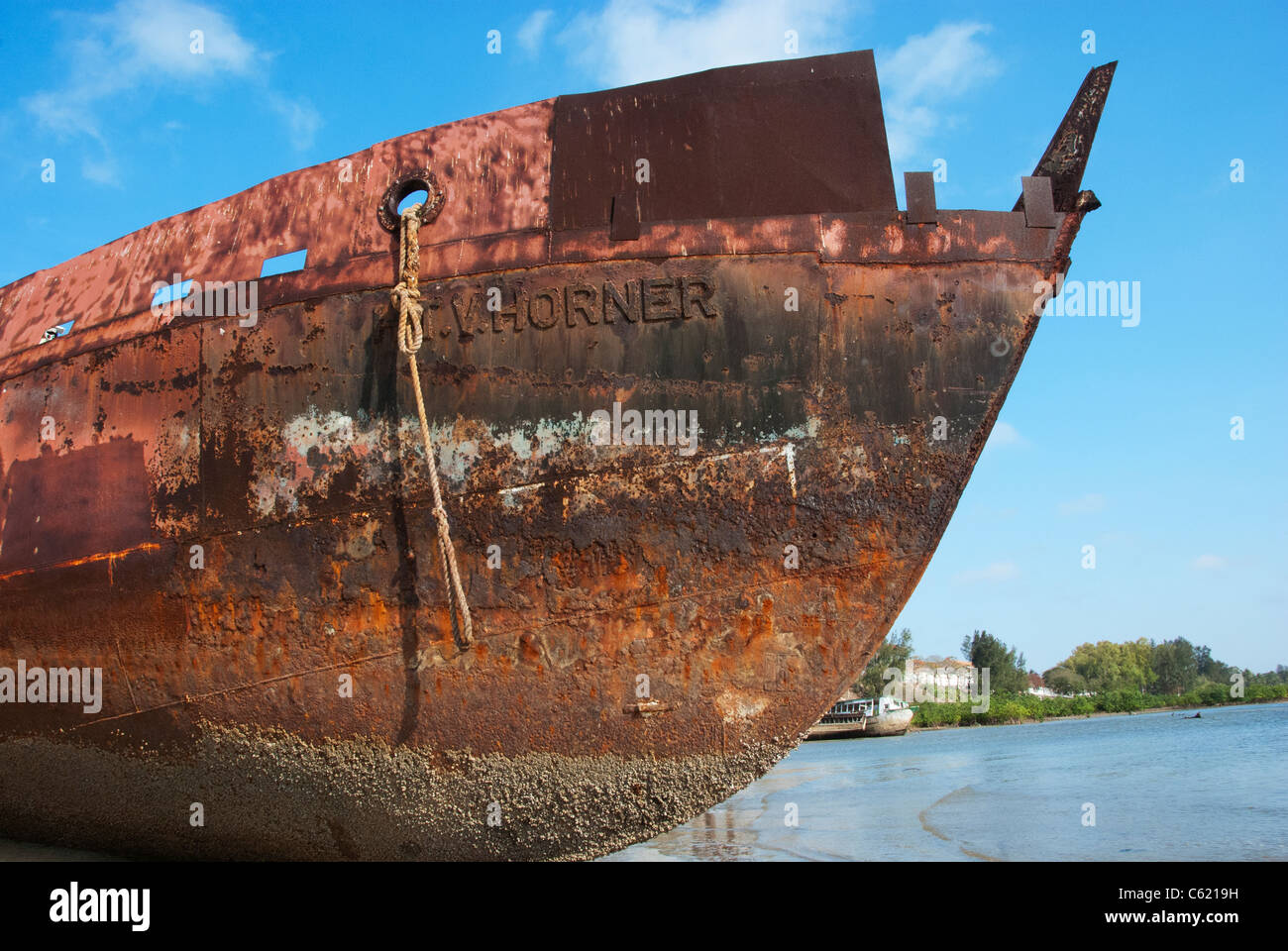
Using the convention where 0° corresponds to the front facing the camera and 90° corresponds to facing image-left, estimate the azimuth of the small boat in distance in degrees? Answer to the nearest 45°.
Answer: approximately 270°

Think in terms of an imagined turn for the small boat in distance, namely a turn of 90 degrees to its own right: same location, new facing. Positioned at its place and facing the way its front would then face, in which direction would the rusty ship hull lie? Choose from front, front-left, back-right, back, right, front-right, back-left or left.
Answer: front
